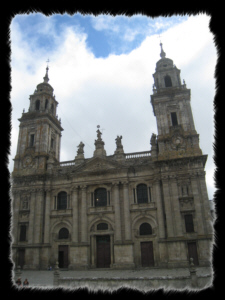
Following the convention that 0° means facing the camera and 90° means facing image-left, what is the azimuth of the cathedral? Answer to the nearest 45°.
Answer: approximately 0°
